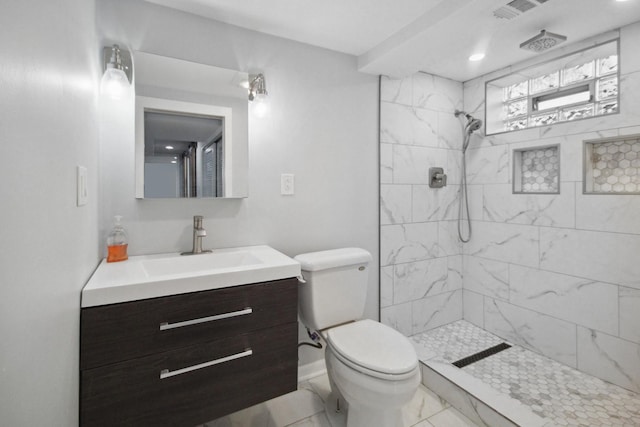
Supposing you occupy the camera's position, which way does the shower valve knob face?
facing the viewer and to the right of the viewer

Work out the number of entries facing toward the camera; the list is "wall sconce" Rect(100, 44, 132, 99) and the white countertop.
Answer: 2

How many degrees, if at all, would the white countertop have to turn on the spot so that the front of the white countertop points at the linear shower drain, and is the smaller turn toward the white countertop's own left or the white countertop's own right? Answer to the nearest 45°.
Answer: approximately 90° to the white countertop's own left

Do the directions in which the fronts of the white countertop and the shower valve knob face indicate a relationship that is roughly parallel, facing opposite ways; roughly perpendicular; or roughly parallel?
roughly parallel

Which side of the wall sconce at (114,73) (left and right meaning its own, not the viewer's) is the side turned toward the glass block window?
left

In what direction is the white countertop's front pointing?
toward the camera

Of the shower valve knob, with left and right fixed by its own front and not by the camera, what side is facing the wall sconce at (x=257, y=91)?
right

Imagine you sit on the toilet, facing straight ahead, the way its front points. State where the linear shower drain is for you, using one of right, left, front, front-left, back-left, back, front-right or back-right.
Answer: left

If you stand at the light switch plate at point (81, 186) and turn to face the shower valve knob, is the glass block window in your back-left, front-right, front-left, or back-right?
front-right

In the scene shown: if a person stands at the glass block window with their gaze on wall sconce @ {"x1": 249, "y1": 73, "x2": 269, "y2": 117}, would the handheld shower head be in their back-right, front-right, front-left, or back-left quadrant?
front-right

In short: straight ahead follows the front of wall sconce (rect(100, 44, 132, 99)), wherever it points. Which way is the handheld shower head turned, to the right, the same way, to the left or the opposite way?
the same way

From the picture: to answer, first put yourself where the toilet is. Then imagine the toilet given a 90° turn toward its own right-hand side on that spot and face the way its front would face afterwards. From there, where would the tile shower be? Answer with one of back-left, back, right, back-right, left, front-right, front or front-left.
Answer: back

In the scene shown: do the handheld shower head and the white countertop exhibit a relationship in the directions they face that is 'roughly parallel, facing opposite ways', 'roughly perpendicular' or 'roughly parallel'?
roughly parallel

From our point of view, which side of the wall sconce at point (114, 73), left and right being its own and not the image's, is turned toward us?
front

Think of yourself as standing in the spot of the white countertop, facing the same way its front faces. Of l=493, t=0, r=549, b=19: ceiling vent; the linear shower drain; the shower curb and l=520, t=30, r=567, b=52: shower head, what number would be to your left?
4

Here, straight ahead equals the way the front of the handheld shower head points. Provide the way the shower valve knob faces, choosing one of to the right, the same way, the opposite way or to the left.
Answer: the same way

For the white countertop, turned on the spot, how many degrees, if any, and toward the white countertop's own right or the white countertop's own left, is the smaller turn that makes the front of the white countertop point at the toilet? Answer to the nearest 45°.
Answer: approximately 90° to the white countertop's own left

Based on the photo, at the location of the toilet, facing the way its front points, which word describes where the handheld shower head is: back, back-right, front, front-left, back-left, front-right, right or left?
left

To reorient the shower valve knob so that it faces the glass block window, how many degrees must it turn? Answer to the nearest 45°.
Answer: approximately 45° to its left
